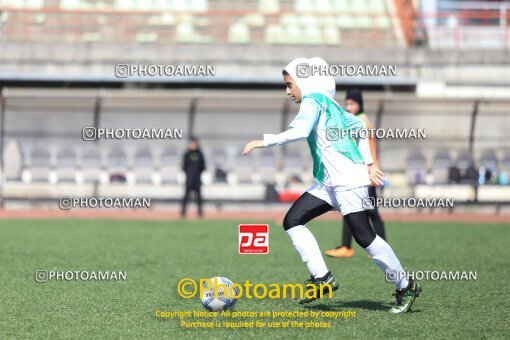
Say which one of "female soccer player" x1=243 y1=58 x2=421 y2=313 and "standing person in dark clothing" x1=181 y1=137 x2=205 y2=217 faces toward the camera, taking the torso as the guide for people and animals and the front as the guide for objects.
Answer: the standing person in dark clothing

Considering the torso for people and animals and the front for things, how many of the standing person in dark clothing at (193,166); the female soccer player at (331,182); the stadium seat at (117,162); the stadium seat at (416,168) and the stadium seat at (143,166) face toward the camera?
4

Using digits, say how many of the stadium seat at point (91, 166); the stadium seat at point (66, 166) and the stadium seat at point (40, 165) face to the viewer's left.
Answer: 0

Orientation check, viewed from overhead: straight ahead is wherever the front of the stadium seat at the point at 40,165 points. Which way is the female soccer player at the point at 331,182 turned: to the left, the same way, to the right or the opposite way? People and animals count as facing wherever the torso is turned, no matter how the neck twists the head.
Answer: to the right

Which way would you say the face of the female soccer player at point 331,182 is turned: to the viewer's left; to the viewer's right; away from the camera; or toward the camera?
to the viewer's left

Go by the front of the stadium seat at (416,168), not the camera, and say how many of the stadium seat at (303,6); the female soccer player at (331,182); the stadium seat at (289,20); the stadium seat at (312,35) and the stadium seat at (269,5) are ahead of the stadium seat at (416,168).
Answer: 1

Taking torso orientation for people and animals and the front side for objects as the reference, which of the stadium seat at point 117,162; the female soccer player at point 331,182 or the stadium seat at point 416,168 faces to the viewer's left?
the female soccer player

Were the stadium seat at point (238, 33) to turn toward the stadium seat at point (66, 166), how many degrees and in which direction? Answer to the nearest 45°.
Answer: approximately 45° to its right

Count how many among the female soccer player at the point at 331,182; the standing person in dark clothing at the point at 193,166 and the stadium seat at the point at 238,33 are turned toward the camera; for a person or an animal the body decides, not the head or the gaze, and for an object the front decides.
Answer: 2

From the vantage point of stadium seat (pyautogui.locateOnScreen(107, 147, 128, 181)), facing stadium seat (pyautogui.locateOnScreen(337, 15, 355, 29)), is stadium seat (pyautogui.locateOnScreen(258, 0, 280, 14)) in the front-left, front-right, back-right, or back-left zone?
front-left

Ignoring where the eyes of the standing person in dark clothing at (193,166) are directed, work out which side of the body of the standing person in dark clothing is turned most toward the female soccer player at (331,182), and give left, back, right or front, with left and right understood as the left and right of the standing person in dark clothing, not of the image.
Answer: front

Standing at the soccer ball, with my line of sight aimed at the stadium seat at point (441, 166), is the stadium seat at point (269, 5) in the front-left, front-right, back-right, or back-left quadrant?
front-left

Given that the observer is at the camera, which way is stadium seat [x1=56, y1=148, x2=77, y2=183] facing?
facing the viewer

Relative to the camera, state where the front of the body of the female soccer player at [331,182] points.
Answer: to the viewer's left
